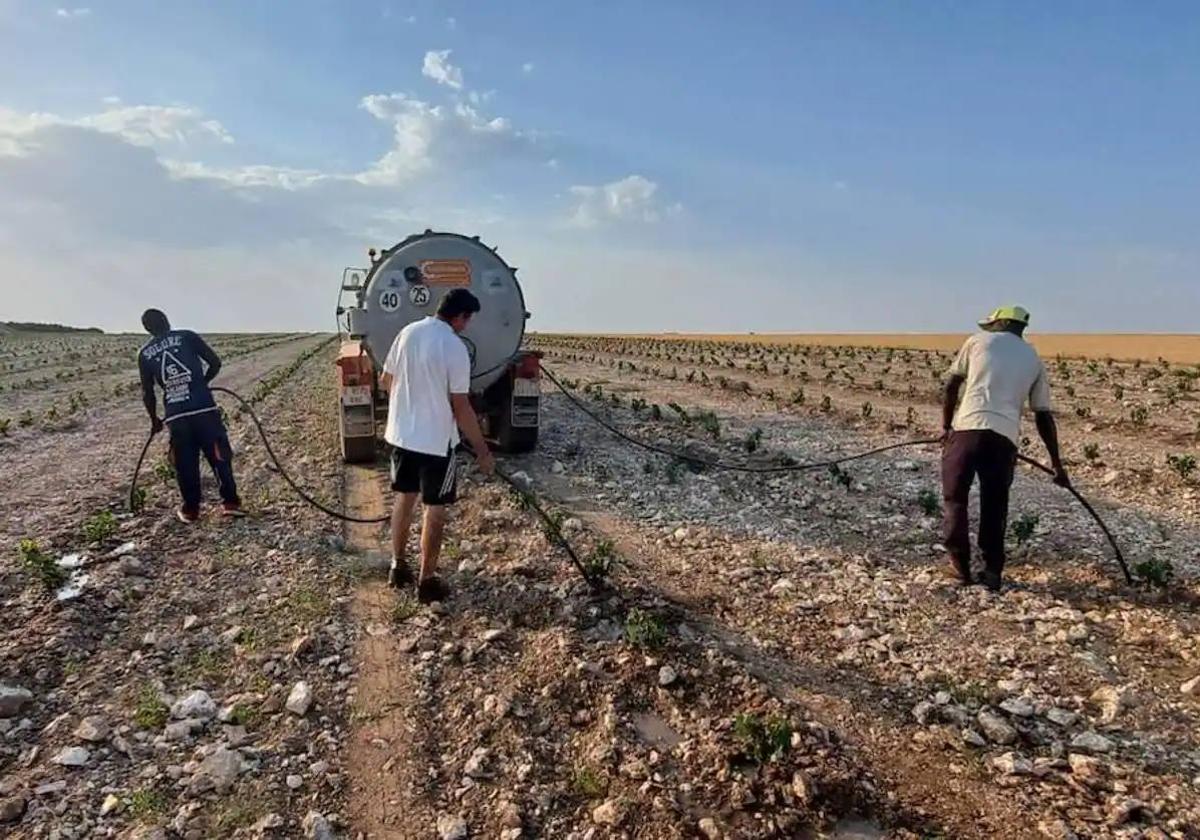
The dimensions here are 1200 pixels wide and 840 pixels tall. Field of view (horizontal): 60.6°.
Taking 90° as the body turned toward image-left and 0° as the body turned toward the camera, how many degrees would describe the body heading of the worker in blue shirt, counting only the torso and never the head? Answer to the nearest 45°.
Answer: approximately 180°

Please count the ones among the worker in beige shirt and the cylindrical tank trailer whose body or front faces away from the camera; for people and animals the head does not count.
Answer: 2

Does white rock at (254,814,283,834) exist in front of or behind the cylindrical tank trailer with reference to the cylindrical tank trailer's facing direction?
behind

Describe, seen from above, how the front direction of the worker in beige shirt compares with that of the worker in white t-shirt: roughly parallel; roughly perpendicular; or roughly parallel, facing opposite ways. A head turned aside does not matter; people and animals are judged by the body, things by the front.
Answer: roughly parallel

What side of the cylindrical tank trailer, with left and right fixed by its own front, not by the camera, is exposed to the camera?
back

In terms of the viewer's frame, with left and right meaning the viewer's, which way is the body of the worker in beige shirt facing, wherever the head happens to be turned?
facing away from the viewer

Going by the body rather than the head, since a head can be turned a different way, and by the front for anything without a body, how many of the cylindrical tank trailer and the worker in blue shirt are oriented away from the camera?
2

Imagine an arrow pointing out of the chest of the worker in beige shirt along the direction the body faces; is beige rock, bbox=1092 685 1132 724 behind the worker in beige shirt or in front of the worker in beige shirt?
behind

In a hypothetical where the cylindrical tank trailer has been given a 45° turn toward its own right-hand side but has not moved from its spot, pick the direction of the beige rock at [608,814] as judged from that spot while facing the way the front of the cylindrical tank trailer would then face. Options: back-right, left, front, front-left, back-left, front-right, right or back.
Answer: back-right

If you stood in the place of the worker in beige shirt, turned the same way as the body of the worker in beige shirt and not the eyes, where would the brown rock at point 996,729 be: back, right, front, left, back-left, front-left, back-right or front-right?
back

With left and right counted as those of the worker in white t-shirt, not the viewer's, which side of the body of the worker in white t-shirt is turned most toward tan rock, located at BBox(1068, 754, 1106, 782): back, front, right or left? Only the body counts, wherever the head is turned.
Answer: right

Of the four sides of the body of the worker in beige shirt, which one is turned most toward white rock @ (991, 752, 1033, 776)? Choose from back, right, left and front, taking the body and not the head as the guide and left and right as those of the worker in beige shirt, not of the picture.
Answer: back

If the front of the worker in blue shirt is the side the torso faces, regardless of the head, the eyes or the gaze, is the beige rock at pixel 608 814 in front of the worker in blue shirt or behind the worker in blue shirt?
behind

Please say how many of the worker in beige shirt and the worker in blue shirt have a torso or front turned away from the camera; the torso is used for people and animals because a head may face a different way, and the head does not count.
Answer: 2

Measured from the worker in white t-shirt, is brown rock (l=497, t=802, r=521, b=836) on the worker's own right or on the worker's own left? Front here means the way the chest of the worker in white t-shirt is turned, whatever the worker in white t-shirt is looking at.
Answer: on the worker's own right

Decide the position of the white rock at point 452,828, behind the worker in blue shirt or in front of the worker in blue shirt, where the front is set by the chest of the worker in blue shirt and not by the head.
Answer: behind

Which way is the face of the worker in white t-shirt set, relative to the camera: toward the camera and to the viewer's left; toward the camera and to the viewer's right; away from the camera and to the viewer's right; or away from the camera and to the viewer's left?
away from the camera and to the viewer's right
